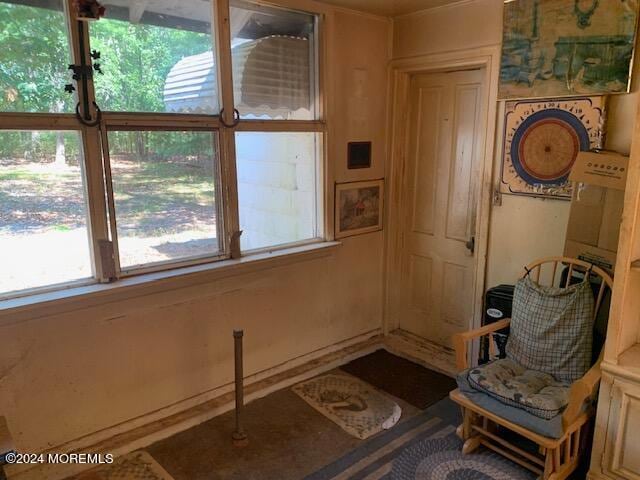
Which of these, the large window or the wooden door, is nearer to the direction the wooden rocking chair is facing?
the large window

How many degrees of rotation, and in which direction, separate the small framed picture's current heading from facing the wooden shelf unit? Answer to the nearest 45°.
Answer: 0° — it already faces it

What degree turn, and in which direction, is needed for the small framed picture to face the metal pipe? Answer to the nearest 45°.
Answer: approximately 90° to its right

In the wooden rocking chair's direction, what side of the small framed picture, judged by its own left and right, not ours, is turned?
front

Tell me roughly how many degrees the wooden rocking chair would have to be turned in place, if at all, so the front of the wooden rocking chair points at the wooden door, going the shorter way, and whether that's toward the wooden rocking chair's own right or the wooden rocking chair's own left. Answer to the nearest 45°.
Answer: approximately 90° to the wooden rocking chair's own right

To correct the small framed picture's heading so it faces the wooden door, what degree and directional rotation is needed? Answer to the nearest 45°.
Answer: approximately 45° to its left

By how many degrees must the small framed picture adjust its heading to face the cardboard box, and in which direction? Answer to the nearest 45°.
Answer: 0° — it already faces it

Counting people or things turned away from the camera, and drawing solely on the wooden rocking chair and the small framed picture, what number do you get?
0

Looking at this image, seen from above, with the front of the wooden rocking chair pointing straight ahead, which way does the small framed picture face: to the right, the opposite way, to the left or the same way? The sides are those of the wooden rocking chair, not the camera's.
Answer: to the left

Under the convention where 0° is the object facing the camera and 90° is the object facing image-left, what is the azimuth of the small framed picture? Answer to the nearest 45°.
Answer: approximately 315°

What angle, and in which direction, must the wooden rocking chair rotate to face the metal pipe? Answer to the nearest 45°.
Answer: approximately 45° to its right

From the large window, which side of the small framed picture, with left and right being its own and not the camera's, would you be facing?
right

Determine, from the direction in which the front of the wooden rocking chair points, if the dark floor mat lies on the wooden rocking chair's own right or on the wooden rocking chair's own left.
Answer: on the wooden rocking chair's own right

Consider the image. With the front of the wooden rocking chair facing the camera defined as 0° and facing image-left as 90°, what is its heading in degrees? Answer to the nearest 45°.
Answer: approximately 45°
